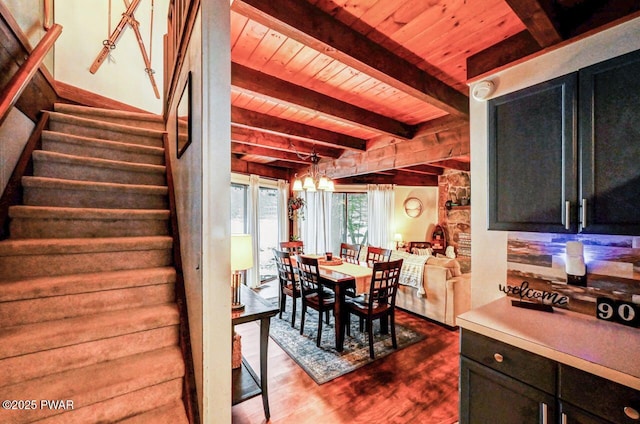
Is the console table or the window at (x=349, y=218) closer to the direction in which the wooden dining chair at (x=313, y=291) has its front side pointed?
the window

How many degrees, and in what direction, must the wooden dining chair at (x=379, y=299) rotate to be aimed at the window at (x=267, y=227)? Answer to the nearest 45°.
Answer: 0° — it already faces it

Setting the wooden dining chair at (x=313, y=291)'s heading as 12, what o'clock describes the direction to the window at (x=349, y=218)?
The window is roughly at 11 o'clock from the wooden dining chair.

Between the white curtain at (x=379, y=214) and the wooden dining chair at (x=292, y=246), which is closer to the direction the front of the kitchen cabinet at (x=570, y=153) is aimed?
the wooden dining chair

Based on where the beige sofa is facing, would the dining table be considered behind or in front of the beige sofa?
behind

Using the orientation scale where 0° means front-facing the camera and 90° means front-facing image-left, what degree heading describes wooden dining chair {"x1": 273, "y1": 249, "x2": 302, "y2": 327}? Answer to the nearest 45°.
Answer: approximately 225°

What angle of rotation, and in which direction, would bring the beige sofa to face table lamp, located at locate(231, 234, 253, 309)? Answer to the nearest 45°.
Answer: approximately 180°

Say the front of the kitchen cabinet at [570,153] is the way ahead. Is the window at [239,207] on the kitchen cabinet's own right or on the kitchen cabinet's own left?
on the kitchen cabinet's own right
